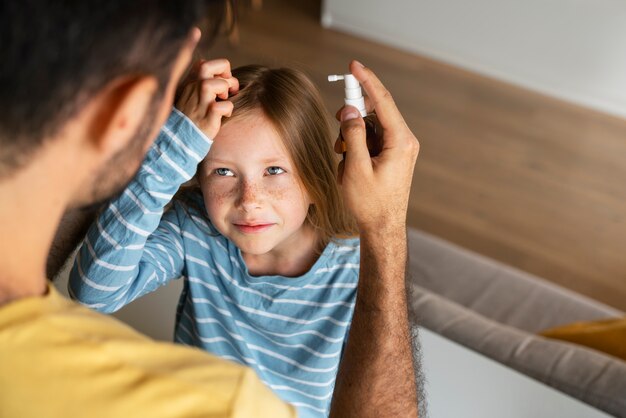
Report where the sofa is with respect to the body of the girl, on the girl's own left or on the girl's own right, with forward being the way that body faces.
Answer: on the girl's own left

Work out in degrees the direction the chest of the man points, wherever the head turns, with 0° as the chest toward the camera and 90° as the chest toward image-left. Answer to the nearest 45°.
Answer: approximately 225°

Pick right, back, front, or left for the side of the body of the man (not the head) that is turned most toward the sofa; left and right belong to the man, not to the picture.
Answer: front

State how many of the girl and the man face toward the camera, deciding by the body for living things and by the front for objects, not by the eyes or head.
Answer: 1

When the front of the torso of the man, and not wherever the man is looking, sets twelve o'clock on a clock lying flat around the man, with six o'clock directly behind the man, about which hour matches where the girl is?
The girl is roughly at 11 o'clock from the man.

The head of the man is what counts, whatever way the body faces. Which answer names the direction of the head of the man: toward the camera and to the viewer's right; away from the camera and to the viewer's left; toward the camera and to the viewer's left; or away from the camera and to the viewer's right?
away from the camera and to the viewer's right

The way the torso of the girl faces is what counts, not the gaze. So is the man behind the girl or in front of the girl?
in front

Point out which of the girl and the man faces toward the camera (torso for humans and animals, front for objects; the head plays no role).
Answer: the girl

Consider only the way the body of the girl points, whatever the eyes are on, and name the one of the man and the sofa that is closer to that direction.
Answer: the man

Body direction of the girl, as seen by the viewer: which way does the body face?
toward the camera

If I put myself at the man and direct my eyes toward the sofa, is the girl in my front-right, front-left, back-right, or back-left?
front-left

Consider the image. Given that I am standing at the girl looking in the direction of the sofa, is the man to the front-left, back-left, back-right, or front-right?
back-right
